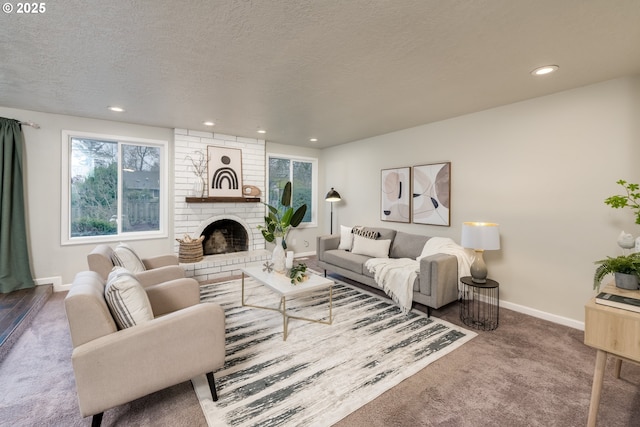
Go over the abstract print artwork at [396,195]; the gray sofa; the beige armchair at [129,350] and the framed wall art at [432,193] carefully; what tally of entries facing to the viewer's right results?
1

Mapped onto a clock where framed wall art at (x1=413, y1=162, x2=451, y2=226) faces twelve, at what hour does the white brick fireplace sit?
The white brick fireplace is roughly at 1 o'clock from the framed wall art.

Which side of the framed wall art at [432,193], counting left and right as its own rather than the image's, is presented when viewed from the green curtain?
front

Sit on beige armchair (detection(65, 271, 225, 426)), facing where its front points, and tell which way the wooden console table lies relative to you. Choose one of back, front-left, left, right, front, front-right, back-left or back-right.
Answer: front-right

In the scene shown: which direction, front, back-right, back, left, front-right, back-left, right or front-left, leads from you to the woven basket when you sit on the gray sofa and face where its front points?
front-right

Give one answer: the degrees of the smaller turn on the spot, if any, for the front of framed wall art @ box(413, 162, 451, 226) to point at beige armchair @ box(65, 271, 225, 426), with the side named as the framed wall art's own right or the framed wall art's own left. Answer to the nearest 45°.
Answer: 0° — it already faces it

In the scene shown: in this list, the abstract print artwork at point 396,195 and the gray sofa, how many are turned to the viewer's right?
0

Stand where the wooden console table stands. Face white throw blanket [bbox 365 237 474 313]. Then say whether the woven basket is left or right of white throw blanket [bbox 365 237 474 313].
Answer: left

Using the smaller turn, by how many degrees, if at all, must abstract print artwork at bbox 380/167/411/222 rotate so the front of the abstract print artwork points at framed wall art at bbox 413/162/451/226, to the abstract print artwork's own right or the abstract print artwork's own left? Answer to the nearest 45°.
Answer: approximately 90° to the abstract print artwork's own left

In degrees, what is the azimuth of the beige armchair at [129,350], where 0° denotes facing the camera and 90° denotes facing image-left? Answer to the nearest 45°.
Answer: approximately 270°

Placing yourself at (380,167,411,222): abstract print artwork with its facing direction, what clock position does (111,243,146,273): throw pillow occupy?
The throw pillow is roughly at 12 o'clock from the abstract print artwork.

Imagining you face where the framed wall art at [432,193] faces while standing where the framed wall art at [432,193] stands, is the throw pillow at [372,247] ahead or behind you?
ahead

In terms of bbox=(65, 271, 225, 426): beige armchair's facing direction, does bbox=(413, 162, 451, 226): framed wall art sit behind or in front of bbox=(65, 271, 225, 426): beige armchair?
in front

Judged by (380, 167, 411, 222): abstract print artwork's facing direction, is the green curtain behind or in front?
in front

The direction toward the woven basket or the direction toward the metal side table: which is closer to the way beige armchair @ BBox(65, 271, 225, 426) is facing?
the metal side table
